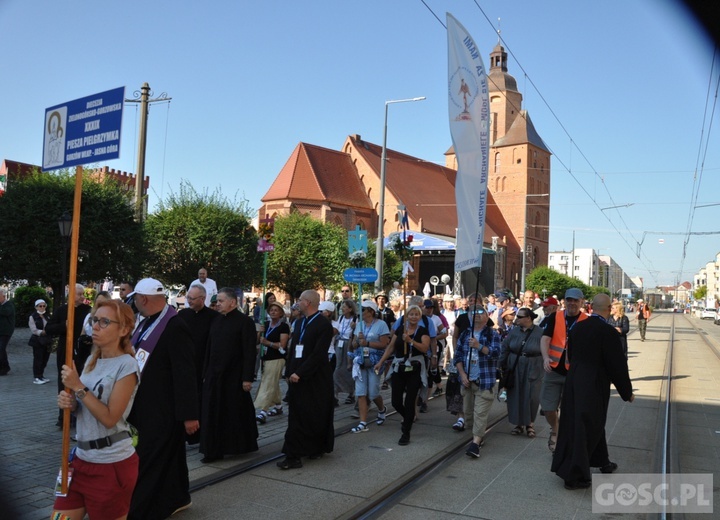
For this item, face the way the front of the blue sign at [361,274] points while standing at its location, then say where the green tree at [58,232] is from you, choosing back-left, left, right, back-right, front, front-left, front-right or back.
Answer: back-right

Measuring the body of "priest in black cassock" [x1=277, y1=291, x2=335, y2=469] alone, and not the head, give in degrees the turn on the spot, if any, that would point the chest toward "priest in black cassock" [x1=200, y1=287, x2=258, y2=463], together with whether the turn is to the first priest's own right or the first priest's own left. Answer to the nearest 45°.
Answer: approximately 45° to the first priest's own right

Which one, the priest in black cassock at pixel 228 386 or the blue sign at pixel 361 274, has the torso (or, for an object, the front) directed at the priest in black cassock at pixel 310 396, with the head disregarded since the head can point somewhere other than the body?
the blue sign

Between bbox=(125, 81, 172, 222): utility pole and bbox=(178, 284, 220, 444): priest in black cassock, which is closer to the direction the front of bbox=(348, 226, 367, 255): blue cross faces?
the priest in black cassock

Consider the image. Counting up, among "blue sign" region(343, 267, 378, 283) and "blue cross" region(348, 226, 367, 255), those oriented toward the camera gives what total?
2

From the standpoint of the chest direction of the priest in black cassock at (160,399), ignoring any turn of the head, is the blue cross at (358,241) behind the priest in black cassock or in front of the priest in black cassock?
behind

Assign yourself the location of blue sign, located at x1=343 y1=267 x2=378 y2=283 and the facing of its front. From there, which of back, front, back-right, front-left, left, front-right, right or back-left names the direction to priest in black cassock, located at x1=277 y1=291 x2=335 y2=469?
front

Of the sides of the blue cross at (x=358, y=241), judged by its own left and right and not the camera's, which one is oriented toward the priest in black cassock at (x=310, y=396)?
front

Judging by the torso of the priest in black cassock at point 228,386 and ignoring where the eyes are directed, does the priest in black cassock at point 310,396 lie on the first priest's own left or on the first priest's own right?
on the first priest's own left

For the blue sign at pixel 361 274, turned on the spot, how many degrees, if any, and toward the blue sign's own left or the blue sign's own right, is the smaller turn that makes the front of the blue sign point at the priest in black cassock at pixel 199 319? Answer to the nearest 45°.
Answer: approximately 45° to the blue sign's own right

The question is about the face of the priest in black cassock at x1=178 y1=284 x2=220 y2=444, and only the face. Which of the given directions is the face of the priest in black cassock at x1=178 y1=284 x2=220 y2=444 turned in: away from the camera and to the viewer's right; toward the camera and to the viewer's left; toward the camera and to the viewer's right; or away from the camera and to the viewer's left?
toward the camera and to the viewer's left

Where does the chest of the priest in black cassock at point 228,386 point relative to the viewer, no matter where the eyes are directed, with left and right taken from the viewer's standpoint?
facing the viewer and to the left of the viewer

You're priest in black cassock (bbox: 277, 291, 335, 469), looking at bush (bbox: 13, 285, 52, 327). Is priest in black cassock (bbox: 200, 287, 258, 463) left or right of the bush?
left

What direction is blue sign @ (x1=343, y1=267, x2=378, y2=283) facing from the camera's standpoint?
toward the camera

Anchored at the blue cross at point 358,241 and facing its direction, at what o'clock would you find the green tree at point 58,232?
The green tree is roughly at 4 o'clock from the blue cross.

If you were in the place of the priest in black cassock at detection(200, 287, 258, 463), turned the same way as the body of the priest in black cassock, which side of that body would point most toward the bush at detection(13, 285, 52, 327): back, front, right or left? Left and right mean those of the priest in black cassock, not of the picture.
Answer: right

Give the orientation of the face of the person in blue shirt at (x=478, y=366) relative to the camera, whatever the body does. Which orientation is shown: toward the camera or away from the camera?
toward the camera

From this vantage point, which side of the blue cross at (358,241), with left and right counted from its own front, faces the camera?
front

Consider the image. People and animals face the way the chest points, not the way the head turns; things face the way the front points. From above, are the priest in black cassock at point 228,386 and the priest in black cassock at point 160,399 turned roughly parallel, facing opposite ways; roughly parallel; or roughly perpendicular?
roughly parallel

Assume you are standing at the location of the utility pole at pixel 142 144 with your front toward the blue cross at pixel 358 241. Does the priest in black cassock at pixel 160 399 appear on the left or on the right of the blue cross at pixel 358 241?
right
